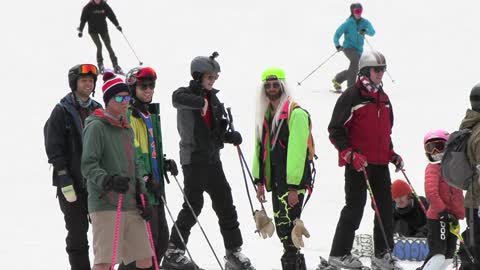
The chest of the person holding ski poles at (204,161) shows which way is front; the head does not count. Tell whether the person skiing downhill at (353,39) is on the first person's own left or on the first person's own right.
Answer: on the first person's own left

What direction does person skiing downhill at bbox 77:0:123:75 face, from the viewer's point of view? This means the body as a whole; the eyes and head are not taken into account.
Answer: toward the camera

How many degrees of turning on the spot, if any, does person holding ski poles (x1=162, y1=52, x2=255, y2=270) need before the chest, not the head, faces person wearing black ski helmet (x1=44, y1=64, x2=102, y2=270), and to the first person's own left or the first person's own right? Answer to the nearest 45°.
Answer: approximately 90° to the first person's own right

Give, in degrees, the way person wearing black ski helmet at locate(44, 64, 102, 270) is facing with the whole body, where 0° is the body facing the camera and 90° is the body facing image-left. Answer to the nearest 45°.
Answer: approximately 315°

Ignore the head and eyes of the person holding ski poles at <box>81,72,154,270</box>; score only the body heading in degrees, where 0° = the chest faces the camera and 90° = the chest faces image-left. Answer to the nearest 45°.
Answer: approximately 315°

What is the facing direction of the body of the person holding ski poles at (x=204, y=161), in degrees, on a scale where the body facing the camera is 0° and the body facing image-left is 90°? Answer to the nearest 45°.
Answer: approximately 315°

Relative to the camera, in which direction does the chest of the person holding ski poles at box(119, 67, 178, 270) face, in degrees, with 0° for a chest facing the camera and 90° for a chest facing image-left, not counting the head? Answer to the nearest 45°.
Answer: approximately 315°

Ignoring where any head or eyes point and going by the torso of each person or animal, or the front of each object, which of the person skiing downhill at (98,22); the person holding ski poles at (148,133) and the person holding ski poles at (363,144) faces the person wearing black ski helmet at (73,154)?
the person skiing downhill

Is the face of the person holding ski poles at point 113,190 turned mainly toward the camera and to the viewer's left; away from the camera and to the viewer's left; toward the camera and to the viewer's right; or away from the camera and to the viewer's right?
toward the camera and to the viewer's right
